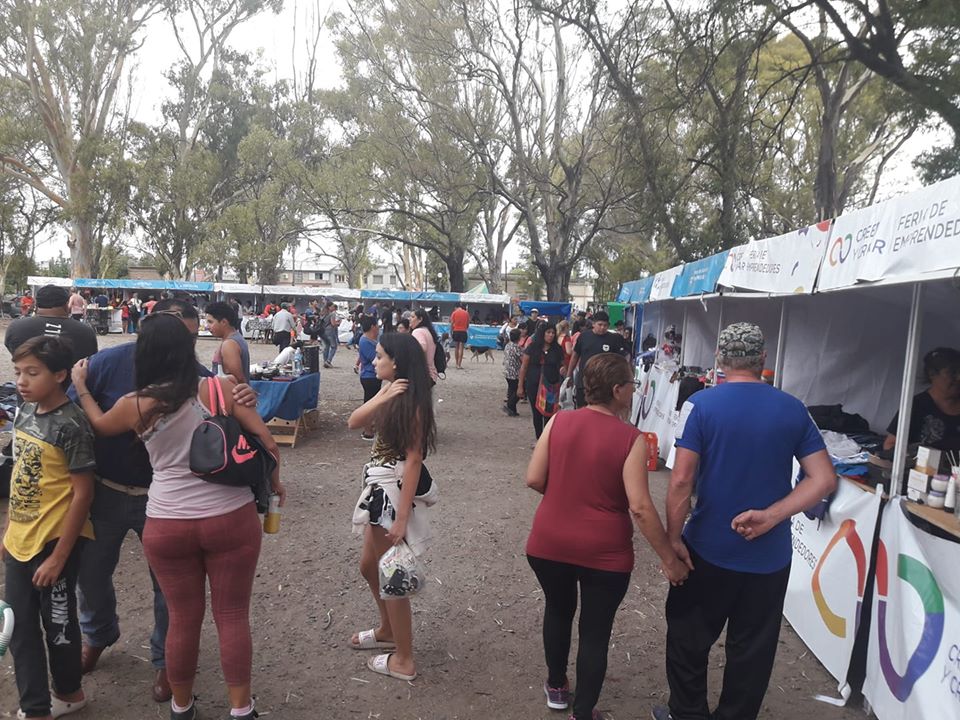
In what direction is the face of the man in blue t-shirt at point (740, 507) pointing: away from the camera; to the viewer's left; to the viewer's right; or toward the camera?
away from the camera

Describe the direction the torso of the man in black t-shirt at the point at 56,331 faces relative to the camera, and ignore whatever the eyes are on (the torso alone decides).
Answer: away from the camera

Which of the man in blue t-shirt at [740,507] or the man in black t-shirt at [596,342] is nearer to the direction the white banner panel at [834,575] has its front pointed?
the man in blue t-shirt

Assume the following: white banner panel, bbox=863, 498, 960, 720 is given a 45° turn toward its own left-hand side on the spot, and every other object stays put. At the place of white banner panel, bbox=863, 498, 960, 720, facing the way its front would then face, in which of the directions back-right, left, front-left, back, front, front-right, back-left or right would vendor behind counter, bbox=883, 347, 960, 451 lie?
back

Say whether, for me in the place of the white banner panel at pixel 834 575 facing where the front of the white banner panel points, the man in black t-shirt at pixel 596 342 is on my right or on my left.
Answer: on my right

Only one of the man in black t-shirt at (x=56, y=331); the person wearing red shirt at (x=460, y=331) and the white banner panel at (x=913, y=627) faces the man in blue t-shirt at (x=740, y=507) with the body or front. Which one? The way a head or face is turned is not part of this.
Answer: the white banner panel

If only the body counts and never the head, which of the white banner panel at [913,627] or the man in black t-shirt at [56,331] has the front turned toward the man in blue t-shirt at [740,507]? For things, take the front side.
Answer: the white banner panel

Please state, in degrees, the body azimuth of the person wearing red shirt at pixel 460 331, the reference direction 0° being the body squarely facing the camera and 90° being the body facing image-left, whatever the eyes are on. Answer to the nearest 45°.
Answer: approximately 180°

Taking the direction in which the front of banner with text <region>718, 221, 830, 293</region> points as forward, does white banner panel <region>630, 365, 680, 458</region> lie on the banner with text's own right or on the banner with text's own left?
on the banner with text's own right

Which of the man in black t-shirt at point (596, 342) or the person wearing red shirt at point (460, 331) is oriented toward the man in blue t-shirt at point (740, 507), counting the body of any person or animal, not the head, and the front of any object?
the man in black t-shirt
